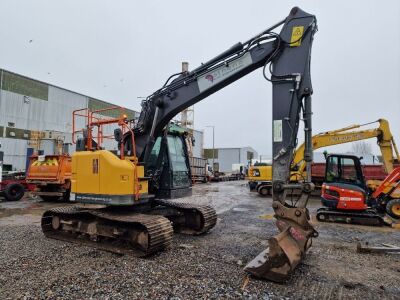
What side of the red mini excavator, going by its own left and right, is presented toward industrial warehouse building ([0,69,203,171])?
back

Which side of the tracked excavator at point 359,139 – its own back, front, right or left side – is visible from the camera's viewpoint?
right

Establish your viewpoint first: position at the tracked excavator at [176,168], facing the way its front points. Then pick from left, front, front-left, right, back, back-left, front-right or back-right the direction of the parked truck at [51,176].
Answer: back

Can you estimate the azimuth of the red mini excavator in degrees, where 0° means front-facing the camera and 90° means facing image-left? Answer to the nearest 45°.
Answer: approximately 270°

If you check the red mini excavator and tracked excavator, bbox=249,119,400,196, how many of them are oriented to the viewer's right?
2

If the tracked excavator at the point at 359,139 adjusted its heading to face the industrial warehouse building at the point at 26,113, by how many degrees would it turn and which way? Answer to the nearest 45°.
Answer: approximately 180°

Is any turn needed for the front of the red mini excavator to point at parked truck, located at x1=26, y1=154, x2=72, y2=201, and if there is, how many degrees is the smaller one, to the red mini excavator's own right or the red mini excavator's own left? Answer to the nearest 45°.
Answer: approximately 180°

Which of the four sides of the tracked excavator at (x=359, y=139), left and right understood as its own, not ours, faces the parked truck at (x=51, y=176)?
back
